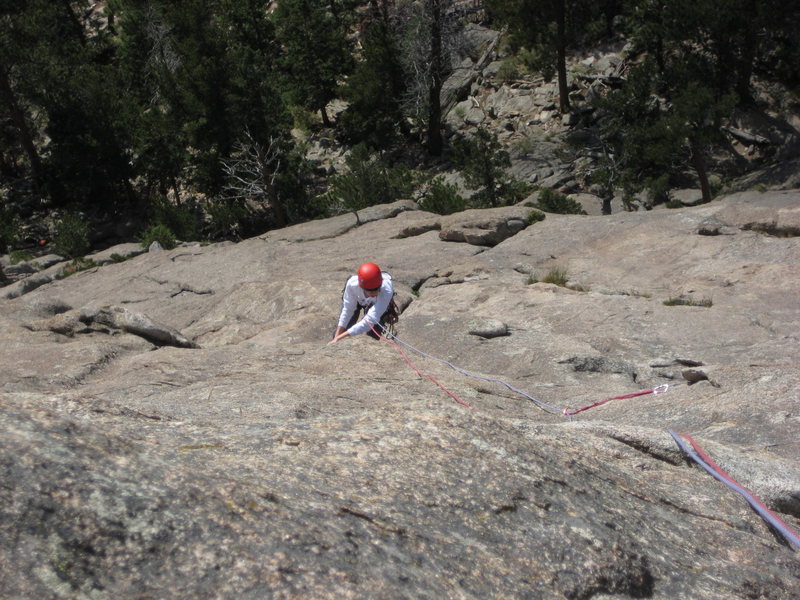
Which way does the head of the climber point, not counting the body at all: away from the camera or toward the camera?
toward the camera

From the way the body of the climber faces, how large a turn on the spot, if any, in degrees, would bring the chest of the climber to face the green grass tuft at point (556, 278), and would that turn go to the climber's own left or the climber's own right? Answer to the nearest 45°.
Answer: approximately 135° to the climber's own left

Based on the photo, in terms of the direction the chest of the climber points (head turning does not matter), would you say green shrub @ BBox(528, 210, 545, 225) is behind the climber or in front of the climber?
behind

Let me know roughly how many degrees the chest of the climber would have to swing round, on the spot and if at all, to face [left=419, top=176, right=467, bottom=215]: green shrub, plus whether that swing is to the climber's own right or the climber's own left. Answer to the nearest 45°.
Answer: approximately 180°

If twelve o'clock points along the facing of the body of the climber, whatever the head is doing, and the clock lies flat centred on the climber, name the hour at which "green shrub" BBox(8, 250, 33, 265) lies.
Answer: The green shrub is roughly at 5 o'clock from the climber.

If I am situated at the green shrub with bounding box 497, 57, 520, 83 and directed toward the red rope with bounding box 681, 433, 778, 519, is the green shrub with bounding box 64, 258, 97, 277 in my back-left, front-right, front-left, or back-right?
front-right

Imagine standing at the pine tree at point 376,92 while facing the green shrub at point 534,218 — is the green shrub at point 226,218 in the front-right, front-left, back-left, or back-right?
front-right

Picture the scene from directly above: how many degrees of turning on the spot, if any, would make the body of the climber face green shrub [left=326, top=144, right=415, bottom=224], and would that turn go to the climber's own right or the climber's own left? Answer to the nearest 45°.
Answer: approximately 180°

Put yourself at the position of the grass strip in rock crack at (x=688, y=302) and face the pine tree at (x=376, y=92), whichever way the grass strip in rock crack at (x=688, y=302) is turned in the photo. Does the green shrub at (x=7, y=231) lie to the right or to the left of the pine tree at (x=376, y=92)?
left

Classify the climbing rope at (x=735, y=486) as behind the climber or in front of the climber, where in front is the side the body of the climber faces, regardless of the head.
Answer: in front

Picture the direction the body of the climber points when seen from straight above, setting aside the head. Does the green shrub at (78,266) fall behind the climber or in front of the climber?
behind

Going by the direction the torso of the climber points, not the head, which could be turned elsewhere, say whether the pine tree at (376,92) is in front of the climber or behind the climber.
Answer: behind

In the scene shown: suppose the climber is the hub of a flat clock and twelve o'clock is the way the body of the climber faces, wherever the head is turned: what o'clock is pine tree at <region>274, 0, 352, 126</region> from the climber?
The pine tree is roughly at 6 o'clock from the climber.

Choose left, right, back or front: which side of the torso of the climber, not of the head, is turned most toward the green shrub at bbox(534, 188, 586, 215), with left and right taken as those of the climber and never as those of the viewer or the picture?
back

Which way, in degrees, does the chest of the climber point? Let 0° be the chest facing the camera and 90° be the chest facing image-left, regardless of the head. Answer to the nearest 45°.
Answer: approximately 0°

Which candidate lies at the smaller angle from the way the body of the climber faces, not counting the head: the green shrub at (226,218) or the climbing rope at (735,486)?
the climbing rope
